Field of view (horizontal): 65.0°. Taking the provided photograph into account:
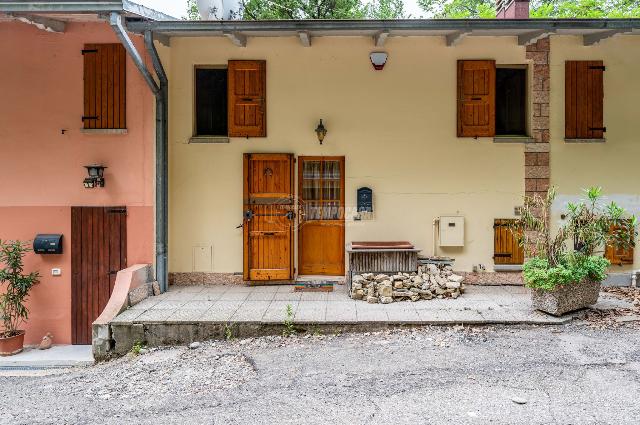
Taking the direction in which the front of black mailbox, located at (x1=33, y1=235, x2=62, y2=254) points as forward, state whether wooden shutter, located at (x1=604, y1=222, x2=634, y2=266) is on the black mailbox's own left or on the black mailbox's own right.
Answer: on the black mailbox's own left

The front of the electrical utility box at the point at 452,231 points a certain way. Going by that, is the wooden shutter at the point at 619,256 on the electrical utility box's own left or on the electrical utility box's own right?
on the electrical utility box's own left

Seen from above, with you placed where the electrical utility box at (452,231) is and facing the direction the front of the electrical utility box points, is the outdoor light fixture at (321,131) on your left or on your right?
on your right

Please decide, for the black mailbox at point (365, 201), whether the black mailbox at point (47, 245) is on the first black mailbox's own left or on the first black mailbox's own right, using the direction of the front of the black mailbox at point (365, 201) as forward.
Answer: on the first black mailbox's own right

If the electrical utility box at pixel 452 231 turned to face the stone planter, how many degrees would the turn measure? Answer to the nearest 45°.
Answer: approximately 45° to its left

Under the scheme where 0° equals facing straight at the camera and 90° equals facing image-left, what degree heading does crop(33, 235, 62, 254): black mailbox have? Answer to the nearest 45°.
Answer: approximately 0°

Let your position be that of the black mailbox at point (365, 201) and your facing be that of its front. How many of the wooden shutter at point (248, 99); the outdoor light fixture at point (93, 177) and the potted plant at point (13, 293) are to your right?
3

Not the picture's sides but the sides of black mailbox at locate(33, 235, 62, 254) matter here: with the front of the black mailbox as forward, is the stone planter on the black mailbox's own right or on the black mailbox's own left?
on the black mailbox's own left
